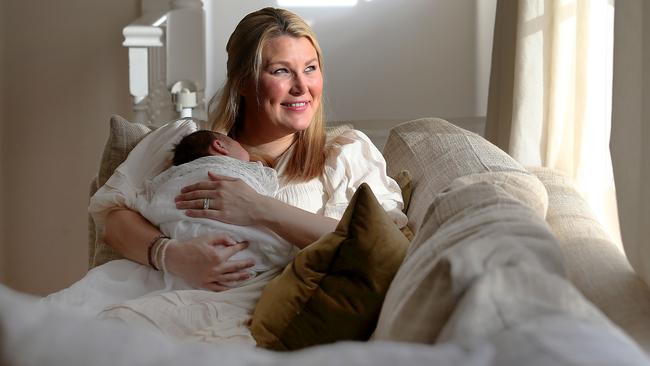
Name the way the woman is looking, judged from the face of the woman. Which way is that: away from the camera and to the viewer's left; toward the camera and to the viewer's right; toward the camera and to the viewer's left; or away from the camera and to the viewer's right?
toward the camera and to the viewer's right

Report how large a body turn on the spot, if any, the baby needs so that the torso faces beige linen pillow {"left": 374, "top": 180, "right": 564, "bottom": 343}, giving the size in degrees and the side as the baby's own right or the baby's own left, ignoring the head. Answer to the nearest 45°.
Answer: approximately 135° to the baby's own right

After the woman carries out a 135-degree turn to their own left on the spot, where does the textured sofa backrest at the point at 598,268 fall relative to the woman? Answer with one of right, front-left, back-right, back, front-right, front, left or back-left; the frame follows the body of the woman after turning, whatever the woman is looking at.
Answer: right

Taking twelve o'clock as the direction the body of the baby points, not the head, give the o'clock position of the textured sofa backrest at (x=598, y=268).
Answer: The textured sofa backrest is roughly at 3 o'clock from the baby.

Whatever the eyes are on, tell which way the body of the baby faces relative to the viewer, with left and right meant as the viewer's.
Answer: facing away from the viewer and to the right of the viewer

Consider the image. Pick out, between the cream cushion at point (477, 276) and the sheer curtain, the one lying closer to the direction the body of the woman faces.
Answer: the cream cushion

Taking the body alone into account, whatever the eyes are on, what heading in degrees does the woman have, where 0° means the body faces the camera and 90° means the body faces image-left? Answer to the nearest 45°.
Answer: approximately 0°
